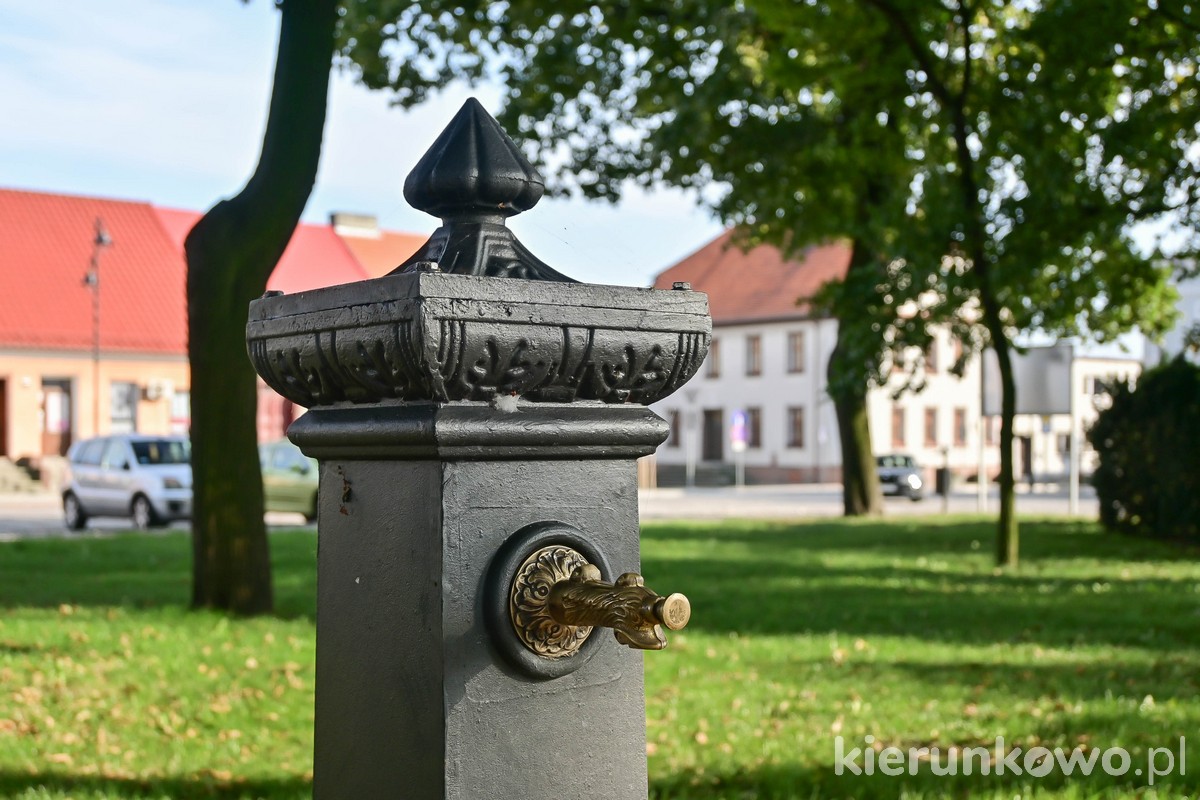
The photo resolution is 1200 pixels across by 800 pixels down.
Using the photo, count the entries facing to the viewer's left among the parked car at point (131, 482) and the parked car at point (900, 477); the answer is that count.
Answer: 0

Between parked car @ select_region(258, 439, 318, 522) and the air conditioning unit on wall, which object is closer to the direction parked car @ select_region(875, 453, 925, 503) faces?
the parked car

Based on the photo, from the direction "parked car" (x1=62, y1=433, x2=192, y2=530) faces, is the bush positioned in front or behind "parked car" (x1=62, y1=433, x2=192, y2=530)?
in front

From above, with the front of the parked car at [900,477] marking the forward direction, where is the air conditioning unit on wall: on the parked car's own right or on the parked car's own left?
on the parked car's own right

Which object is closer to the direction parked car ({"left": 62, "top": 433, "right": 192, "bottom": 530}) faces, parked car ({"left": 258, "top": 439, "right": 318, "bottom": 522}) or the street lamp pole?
the parked car

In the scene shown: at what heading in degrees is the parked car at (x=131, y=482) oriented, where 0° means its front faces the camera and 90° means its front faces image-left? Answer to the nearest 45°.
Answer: approximately 315°

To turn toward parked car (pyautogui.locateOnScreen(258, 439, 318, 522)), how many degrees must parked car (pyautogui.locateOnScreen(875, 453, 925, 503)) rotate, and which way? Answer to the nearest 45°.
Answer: approximately 90° to its right

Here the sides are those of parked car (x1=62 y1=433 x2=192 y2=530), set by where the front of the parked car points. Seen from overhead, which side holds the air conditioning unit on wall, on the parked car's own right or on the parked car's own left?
on the parked car's own left

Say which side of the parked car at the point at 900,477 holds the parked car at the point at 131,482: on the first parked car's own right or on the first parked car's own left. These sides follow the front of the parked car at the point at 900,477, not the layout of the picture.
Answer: on the first parked car's own right
